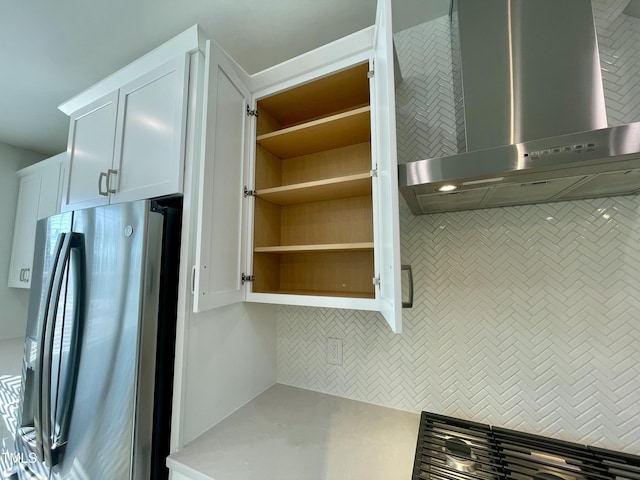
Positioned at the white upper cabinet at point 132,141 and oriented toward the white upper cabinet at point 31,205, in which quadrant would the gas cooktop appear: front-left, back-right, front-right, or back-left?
back-right

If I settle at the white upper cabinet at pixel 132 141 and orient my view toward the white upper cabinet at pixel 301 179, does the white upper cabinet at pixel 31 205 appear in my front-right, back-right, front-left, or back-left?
back-left

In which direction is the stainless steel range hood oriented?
toward the camera

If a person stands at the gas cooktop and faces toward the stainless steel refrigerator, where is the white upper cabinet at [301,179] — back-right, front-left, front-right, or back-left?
front-right

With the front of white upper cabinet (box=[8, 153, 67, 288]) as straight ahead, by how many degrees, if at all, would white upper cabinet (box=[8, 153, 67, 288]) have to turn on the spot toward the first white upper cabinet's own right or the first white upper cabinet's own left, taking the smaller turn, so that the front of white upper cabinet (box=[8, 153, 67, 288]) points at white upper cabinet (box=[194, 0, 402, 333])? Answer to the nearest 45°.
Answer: approximately 45° to the first white upper cabinet's own left

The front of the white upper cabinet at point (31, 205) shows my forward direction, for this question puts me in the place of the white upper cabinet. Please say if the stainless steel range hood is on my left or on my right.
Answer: on my left

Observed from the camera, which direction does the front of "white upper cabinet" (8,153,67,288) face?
facing the viewer and to the left of the viewer
